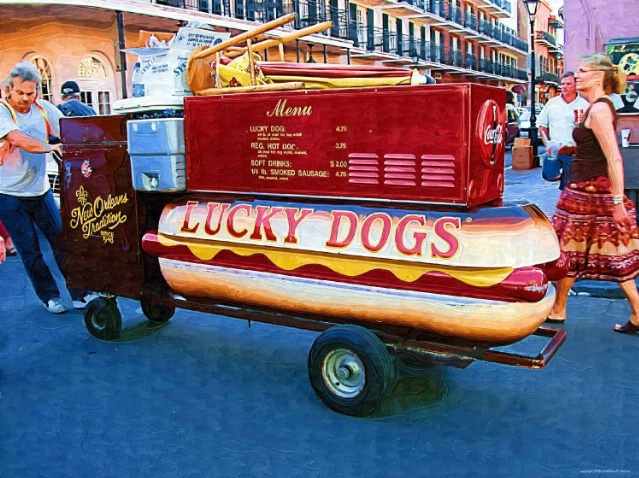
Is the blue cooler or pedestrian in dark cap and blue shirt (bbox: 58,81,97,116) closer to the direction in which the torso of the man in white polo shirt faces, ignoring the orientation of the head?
the blue cooler

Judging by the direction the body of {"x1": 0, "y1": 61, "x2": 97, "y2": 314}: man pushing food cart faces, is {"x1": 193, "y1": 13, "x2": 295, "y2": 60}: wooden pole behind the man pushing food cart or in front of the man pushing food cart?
in front

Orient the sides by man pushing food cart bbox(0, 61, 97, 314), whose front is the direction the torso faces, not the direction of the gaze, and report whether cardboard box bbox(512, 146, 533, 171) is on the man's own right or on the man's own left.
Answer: on the man's own left

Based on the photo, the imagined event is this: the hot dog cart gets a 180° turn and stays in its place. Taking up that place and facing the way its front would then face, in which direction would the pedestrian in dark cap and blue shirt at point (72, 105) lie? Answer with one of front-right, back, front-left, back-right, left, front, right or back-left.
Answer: front

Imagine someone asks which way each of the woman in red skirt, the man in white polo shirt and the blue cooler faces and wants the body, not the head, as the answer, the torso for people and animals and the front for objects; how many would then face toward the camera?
2

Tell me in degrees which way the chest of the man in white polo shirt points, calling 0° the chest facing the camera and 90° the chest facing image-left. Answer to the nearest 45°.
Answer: approximately 0°

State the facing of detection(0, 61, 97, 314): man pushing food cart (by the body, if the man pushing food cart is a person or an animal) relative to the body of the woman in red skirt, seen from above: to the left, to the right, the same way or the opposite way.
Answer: the opposite way

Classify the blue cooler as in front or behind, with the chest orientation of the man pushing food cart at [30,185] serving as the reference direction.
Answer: in front

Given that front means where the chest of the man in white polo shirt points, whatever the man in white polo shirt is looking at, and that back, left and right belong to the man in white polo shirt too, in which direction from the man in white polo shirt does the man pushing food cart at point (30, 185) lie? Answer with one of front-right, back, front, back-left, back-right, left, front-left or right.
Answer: front-right

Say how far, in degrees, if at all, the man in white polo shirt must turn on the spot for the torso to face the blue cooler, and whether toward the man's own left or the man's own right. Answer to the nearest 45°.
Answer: approximately 45° to the man's own right

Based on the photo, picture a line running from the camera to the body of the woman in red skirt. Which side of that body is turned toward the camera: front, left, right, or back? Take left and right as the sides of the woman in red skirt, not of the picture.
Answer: left
